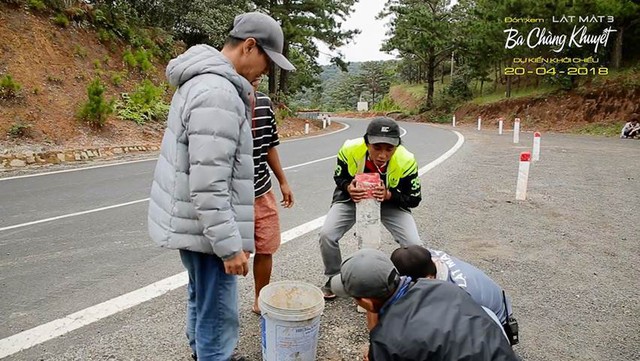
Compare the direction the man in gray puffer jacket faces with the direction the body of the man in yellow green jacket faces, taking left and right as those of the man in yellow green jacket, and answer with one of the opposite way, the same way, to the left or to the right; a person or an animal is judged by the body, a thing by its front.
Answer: to the left

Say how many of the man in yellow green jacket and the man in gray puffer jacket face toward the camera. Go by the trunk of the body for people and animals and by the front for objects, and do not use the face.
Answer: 1

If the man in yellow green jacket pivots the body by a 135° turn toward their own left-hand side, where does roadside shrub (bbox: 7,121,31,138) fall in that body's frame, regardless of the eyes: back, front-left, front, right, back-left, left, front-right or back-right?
left

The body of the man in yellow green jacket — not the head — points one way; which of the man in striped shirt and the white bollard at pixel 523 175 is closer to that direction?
the man in striped shirt

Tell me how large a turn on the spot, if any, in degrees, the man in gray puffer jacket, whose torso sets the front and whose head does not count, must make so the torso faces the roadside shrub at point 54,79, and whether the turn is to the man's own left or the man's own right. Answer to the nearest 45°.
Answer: approximately 90° to the man's own left

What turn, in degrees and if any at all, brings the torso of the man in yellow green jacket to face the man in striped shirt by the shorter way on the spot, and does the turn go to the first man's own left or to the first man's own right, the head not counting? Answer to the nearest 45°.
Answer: approximately 45° to the first man's own right

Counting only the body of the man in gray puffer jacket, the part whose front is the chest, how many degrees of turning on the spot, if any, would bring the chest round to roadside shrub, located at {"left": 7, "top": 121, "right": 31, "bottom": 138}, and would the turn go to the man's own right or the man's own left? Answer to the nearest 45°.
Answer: approximately 135° to the man's own left

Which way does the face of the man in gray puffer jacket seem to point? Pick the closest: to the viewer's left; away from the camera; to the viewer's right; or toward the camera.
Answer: to the viewer's right

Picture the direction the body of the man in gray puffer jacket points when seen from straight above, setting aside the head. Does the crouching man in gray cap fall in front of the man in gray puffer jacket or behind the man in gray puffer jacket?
in front

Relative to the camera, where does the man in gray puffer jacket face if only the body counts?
to the viewer's right

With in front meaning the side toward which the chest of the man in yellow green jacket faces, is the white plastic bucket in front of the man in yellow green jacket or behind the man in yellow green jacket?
in front

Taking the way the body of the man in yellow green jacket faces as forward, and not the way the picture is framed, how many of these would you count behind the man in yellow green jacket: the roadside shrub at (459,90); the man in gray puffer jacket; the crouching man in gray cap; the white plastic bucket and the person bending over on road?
1

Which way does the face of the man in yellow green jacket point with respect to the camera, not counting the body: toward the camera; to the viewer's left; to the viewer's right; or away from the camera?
toward the camera

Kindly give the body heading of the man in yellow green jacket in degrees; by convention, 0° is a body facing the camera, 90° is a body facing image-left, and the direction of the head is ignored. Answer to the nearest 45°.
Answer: approximately 0°

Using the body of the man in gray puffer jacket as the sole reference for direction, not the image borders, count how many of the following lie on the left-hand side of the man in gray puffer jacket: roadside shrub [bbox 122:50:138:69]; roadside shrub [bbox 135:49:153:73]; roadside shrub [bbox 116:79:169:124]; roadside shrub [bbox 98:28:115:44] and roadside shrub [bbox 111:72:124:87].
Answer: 5

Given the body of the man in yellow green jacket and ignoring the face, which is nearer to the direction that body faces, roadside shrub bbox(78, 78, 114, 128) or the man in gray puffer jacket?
the man in gray puffer jacket
